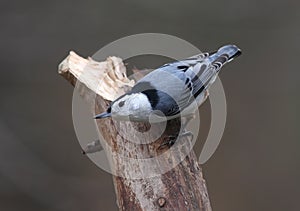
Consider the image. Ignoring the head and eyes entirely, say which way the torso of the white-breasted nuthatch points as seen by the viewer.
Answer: to the viewer's left
